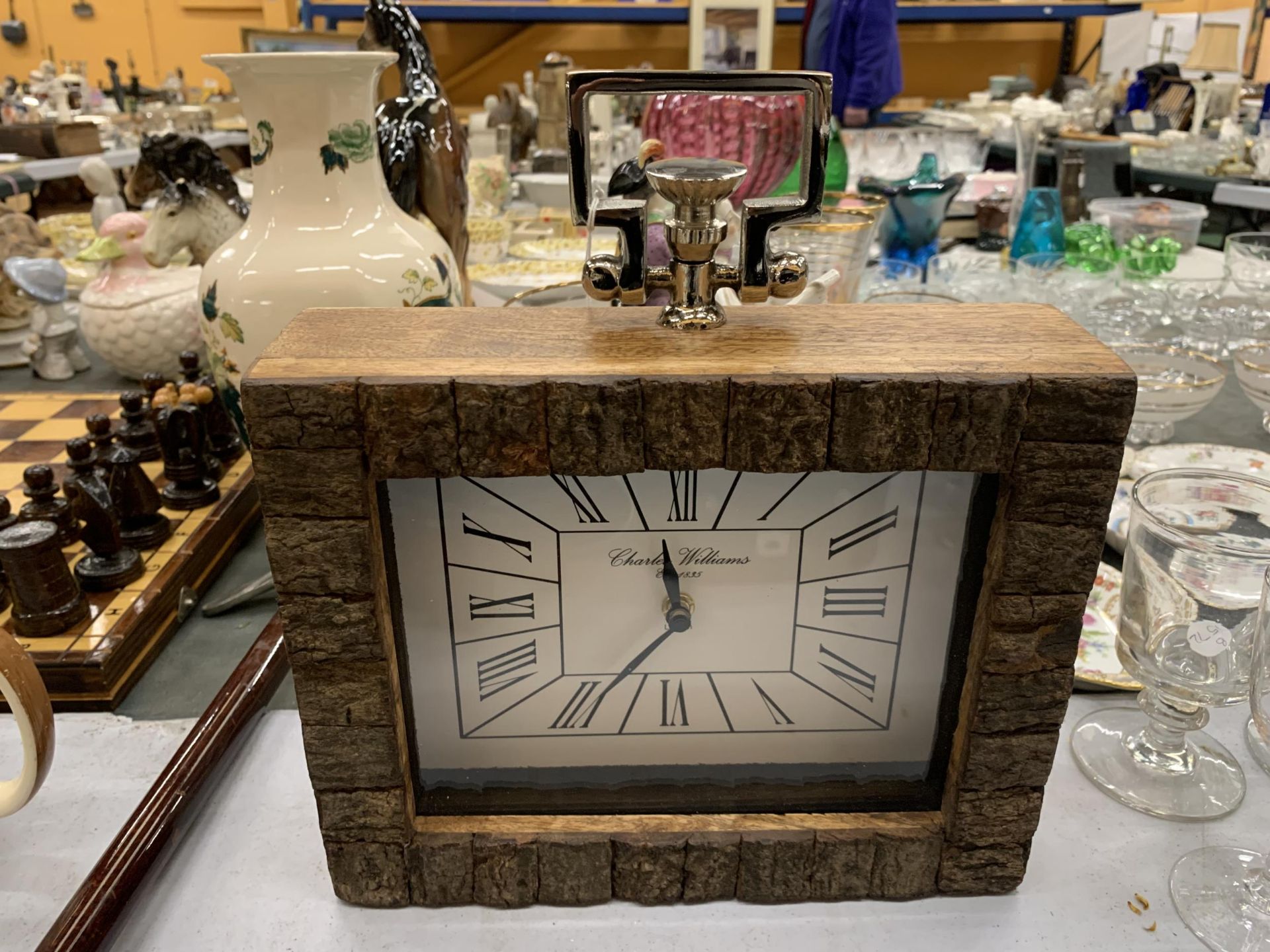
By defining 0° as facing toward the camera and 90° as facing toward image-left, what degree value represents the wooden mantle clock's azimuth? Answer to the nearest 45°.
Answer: approximately 0°

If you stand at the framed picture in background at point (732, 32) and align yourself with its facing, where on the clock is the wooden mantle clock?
The wooden mantle clock is roughly at 12 o'clock from the framed picture in background.

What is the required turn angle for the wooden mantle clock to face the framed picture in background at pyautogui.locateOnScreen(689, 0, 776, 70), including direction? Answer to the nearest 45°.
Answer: approximately 180°

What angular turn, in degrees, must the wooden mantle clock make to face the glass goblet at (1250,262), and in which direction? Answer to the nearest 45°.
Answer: approximately 135° to its left

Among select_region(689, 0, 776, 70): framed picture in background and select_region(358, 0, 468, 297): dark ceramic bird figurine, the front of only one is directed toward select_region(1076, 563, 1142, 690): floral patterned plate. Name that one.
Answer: the framed picture in background

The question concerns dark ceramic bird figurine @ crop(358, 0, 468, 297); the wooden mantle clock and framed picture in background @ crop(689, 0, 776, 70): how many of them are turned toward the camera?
2

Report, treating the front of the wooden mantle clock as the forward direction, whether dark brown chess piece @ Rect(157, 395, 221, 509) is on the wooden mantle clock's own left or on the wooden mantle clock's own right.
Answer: on the wooden mantle clock's own right

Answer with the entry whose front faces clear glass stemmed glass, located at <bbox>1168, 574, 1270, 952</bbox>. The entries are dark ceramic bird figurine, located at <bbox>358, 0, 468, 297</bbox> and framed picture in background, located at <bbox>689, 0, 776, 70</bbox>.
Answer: the framed picture in background
